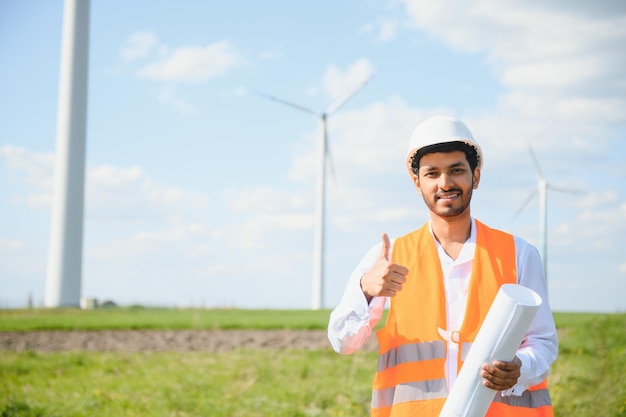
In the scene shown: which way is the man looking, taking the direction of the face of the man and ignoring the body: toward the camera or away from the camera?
toward the camera

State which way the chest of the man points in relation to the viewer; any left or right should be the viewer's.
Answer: facing the viewer
